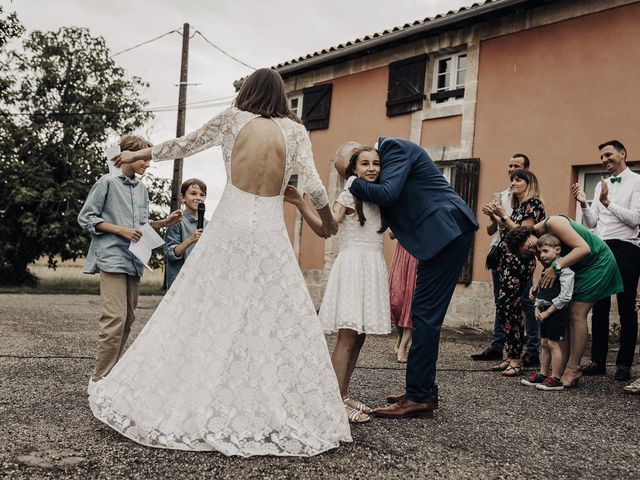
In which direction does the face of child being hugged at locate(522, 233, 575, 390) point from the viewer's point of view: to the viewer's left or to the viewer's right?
to the viewer's left

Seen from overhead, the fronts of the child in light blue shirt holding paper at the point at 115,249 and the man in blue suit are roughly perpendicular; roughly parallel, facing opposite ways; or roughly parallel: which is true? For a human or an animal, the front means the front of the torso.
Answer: roughly parallel, facing opposite ways

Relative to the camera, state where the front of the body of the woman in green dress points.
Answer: to the viewer's left

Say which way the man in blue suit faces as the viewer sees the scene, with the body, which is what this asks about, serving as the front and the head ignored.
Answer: to the viewer's left

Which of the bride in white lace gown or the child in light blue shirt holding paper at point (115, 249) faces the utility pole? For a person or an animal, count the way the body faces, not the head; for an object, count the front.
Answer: the bride in white lace gown

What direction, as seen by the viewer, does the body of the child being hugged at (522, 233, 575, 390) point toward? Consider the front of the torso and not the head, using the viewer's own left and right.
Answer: facing the viewer and to the left of the viewer

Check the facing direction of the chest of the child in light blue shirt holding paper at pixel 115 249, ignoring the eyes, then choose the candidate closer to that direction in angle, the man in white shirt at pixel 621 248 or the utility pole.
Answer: the man in white shirt

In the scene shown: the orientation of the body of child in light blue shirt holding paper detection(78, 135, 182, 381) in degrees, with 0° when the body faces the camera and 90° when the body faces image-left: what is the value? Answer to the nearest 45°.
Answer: approximately 315°

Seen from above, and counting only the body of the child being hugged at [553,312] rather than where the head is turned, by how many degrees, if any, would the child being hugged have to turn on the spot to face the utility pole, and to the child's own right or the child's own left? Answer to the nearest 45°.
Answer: approximately 90° to the child's own right

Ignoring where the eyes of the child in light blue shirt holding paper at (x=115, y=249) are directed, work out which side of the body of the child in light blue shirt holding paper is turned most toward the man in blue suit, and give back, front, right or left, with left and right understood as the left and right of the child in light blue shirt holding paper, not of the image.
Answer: front

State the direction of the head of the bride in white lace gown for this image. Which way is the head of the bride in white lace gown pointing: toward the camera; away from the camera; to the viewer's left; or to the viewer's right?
away from the camera

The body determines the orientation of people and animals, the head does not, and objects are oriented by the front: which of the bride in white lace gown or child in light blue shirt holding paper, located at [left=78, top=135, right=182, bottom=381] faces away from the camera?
the bride in white lace gown

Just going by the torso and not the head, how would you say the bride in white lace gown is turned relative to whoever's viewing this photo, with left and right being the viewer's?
facing away from the viewer
